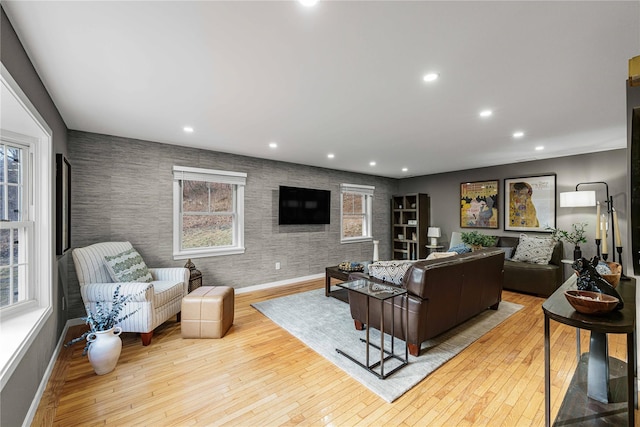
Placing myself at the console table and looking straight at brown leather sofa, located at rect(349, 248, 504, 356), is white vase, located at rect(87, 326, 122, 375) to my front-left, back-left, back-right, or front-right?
front-left

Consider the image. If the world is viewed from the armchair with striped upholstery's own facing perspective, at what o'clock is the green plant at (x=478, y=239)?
The green plant is roughly at 11 o'clock from the armchair with striped upholstery.

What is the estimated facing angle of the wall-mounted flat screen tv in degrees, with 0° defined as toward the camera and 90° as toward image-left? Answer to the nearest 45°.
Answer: approximately 315°

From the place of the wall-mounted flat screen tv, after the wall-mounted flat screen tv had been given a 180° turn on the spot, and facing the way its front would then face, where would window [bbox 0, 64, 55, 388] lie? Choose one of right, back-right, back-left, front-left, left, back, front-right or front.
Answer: left

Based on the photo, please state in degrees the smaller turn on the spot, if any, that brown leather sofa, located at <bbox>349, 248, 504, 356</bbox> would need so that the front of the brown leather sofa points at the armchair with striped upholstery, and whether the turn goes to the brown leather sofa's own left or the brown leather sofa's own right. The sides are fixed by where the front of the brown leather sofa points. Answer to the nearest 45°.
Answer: approximately 45° to the brown leather sofa's own left

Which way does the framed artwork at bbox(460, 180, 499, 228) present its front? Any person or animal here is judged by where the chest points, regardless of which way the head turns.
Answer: toward the camera

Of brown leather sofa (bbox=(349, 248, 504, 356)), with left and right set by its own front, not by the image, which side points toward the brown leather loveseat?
right

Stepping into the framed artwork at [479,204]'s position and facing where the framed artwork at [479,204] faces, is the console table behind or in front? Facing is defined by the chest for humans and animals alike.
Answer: in front

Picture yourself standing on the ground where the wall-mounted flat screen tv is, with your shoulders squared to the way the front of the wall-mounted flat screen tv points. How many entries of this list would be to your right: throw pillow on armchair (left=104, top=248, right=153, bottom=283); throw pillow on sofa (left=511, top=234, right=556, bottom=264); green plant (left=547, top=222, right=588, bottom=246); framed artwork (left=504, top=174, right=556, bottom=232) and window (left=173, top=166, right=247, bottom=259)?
2

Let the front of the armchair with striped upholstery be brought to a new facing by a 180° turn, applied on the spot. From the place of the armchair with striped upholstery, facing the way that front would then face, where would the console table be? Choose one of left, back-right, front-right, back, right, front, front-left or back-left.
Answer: back

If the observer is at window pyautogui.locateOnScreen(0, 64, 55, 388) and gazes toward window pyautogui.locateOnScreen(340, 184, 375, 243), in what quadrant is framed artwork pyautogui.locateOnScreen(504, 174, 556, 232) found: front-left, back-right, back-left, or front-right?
front-right

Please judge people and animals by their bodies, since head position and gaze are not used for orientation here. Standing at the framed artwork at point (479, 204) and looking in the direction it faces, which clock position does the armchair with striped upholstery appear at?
The armchair with striped upholstery is roughly at 1 o'clock from the framed artwork.

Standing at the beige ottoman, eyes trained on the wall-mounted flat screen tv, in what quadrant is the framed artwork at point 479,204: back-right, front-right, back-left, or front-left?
front-right

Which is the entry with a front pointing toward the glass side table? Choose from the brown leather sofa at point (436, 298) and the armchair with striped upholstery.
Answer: the armchair with striped upholstery

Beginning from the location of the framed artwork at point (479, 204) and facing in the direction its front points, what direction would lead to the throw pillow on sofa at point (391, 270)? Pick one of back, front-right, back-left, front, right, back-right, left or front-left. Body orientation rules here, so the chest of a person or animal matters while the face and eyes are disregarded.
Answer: front

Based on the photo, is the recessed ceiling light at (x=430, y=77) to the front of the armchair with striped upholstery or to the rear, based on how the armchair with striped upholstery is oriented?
to the front
